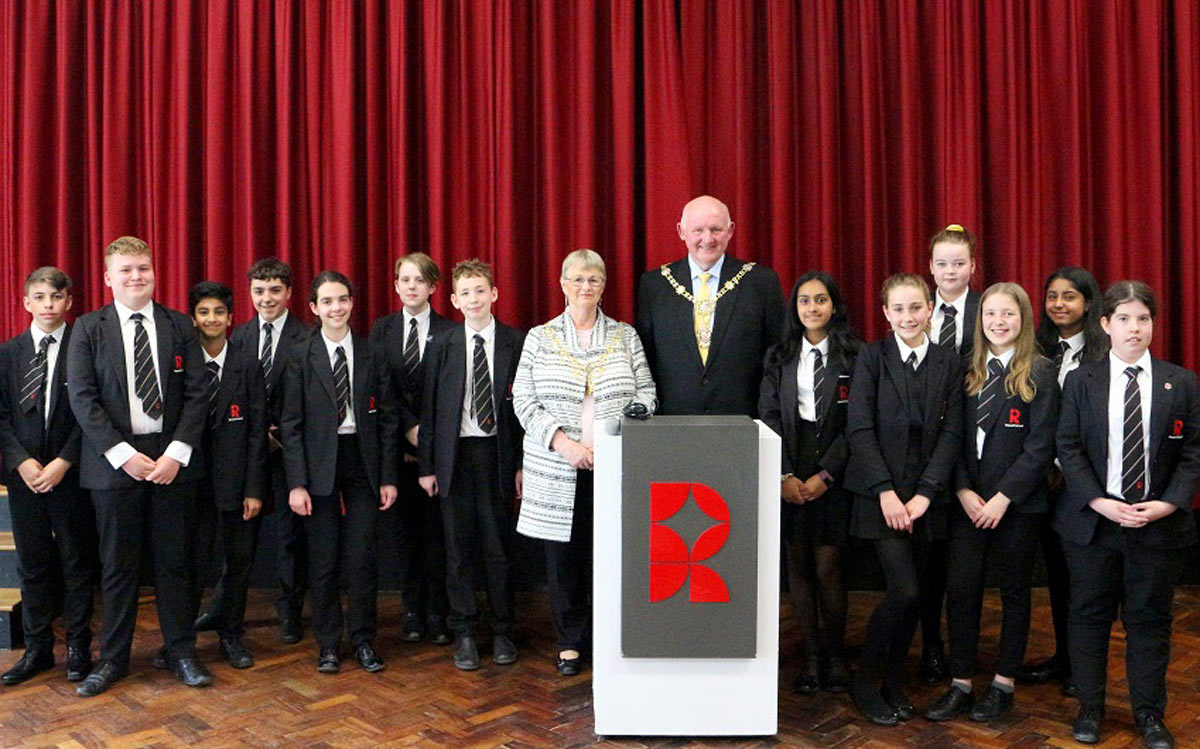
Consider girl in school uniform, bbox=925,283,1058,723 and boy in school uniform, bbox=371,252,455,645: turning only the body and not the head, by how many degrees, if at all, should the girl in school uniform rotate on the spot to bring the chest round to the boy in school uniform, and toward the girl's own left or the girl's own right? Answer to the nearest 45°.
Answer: approximately 45° to the girl's own right

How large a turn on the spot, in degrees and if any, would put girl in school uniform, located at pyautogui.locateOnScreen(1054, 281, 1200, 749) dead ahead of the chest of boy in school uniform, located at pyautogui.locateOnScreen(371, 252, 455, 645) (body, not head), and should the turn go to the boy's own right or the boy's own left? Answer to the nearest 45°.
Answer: approximately 45° to the boy's own left

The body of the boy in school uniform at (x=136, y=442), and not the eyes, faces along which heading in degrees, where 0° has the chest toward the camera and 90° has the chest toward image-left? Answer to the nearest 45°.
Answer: approximately 0°
